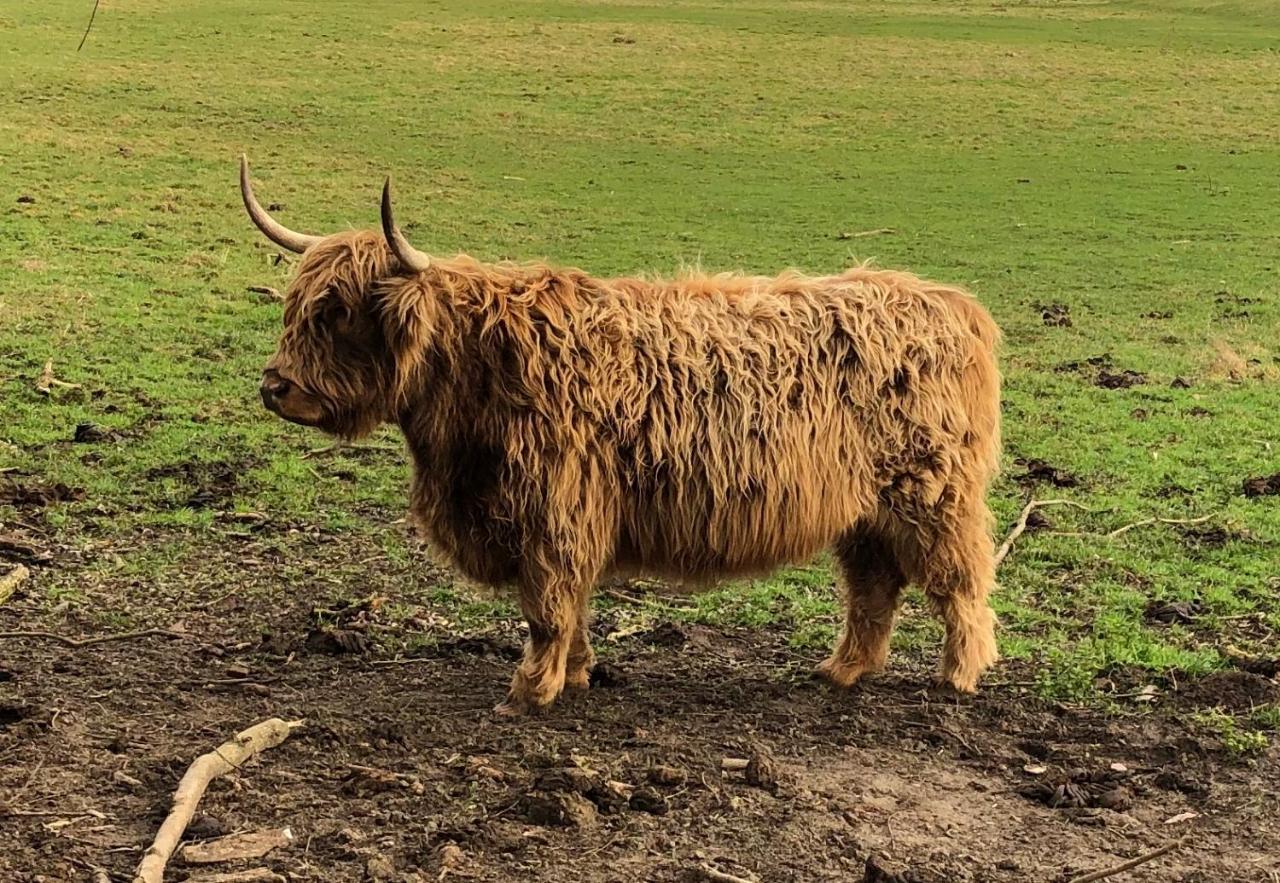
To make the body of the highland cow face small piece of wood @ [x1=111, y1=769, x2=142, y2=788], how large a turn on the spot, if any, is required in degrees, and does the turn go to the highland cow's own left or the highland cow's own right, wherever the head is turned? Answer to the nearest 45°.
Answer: approximately 45° to the highland cow's own left

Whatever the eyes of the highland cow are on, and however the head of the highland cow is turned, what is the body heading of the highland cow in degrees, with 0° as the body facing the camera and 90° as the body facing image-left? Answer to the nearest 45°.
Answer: approximately 90°

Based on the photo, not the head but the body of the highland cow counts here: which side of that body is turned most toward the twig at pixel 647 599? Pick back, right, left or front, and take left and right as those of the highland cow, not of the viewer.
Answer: right

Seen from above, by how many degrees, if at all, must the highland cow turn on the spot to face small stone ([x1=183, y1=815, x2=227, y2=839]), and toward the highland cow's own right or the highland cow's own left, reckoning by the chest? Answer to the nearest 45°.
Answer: approximately 45° to the highland cow's own left

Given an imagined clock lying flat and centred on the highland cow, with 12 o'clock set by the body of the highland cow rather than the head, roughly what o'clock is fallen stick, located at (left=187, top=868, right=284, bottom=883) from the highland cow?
The fallen stick is roughly at 10 o'clock from the highland cow.

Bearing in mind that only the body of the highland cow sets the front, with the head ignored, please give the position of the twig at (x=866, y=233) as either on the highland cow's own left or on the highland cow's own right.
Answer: on the highland cow's own right

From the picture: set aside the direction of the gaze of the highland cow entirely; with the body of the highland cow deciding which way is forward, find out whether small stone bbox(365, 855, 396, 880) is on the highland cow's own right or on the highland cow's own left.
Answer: on the highland cow's own left

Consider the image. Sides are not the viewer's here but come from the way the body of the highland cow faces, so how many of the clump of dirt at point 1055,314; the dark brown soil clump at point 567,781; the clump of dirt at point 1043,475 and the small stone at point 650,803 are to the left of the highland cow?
2

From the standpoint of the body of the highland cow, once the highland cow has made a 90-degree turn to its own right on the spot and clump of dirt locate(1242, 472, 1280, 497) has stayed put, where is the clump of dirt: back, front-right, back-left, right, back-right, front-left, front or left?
front-right

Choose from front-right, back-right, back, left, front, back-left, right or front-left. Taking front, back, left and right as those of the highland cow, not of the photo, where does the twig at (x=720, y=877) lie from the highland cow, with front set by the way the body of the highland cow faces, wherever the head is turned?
left

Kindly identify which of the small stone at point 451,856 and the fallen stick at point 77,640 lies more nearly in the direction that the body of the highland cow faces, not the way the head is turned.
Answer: the fallen stick
